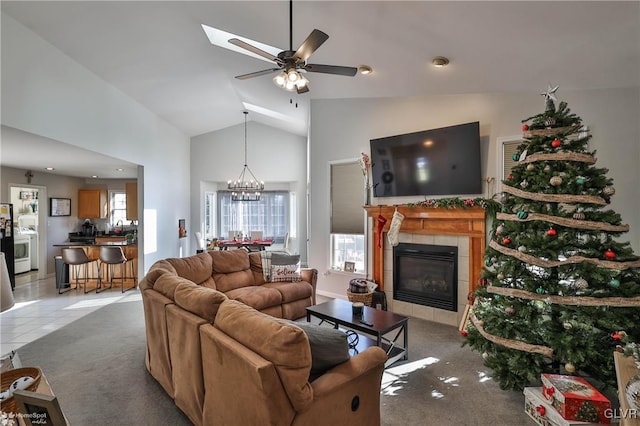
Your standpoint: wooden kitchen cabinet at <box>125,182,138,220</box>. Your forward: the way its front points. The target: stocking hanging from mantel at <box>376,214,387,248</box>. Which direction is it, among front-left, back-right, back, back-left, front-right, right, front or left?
front-left

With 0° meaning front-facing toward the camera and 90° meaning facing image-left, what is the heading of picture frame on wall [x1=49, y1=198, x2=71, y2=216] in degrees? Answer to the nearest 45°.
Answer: approximately 0°

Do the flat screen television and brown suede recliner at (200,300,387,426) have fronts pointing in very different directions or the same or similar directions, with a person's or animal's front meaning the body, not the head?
very different directions

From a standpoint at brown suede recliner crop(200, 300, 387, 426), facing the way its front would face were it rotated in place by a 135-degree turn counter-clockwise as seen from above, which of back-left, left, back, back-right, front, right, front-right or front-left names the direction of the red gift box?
back

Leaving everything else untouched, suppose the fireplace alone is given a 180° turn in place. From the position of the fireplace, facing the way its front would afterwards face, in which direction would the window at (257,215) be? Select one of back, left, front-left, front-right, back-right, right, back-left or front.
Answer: left

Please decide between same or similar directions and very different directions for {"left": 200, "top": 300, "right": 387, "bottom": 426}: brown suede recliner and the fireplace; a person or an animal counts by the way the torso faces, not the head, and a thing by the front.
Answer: very different directions

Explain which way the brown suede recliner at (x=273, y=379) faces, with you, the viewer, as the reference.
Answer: facing away from the viewer and to the right of the viewer

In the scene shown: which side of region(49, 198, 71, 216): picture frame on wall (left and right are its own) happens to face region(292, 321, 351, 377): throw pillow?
front

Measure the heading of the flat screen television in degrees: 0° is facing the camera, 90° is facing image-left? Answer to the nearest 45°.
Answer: approximately 45°

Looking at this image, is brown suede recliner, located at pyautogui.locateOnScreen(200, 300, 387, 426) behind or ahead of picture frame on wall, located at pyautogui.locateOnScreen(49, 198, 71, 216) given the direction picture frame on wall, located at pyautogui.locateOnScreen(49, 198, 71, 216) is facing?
ahead

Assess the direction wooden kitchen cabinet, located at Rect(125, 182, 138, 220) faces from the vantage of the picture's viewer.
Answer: facing the viewer

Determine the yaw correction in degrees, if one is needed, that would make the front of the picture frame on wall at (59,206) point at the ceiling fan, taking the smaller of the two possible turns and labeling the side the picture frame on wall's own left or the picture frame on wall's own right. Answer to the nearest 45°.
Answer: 0° — it already faces it

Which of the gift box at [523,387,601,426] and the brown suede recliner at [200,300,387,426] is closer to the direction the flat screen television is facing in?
the brown suede recliner

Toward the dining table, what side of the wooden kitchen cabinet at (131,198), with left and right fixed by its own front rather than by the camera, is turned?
left

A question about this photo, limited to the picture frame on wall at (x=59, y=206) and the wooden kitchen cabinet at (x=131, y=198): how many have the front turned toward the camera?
2

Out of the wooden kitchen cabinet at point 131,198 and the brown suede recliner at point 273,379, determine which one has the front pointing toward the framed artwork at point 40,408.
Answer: the wooden kitchen cabinet

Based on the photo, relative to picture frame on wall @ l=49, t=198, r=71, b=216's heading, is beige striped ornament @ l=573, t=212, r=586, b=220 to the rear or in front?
in front
